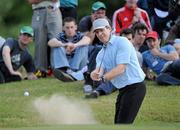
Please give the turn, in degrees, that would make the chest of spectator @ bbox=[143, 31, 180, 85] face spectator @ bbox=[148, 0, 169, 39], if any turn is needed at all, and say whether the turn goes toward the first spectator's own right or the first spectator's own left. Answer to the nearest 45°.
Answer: approximately 135° to the first spectator's own right

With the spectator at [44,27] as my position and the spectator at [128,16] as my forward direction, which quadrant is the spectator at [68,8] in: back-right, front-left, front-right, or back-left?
front-left

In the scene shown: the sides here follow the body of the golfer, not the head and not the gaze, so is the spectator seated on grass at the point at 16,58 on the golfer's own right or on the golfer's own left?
on the golfer's own right

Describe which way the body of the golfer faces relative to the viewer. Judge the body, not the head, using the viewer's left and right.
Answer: facing the viewer and to the left of the viewer

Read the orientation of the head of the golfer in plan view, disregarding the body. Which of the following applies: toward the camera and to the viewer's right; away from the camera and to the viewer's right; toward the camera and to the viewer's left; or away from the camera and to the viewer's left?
toward the camera and to the viewer's left

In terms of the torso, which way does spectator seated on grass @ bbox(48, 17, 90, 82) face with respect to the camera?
toward the camera

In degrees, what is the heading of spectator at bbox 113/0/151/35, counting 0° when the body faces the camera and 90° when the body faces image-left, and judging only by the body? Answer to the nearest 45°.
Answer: approximately 0°

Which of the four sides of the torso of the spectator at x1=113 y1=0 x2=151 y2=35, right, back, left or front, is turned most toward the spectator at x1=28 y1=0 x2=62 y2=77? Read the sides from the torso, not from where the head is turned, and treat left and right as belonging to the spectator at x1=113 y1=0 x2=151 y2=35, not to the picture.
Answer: right
